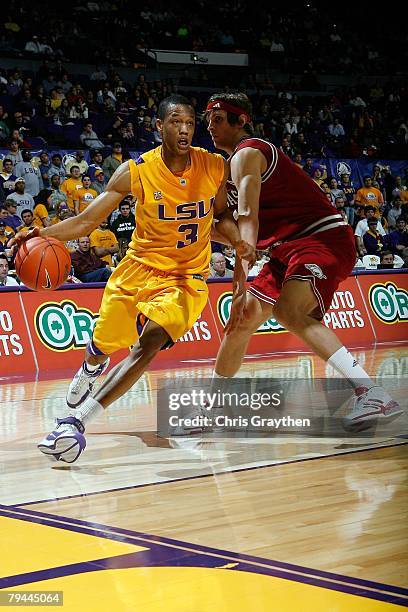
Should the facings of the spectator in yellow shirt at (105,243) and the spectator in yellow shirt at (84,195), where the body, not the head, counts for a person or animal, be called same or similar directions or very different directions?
same or similar directions

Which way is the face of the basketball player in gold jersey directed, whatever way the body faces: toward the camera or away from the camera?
toward the camera

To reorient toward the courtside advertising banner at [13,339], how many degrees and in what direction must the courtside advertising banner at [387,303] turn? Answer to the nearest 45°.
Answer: approximately 45° to its right

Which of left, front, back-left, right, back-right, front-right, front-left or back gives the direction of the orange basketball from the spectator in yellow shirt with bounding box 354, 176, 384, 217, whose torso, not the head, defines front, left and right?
front

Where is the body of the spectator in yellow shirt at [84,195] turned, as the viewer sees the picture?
toward the camera

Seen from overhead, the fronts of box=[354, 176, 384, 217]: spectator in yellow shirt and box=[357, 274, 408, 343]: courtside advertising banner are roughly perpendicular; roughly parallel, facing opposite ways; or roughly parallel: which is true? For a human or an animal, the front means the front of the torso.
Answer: roughly parallel

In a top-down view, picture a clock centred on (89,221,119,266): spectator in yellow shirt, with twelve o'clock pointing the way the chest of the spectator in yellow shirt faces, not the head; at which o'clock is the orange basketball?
The orange basketball is roughly at 12 o'clock from the spectator in yellow shirt.

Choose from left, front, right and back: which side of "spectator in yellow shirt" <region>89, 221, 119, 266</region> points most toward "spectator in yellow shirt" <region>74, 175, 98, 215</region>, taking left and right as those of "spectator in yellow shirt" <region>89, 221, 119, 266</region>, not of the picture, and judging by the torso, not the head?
back

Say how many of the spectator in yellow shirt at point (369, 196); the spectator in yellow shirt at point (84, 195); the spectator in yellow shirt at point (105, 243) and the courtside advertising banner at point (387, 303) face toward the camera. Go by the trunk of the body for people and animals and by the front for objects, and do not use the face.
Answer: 4

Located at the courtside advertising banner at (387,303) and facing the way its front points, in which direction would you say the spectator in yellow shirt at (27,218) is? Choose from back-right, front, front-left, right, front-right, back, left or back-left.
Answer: right

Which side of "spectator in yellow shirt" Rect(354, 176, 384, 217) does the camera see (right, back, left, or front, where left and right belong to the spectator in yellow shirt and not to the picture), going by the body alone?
front

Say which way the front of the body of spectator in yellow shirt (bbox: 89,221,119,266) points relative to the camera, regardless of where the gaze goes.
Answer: toward the camera
